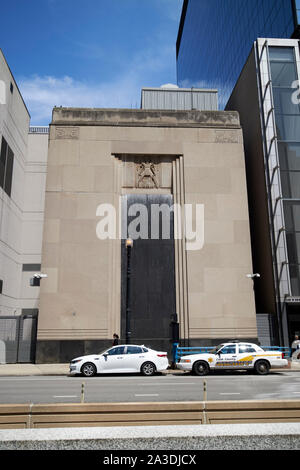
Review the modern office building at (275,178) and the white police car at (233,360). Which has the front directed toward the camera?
the modern office building

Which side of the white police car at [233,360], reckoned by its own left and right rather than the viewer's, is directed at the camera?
left

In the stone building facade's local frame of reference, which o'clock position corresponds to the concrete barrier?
The concrete barrier is roughly at 12 o'clock from the stone building facade.

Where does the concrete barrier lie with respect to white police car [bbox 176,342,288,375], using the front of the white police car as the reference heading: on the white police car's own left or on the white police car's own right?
on the white police car's own left

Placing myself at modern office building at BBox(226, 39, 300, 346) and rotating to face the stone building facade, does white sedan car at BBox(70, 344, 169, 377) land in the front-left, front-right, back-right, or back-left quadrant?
front-left

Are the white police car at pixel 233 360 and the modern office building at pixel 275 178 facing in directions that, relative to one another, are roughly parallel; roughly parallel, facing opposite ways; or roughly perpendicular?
roughly perpendicular

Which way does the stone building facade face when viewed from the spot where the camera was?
facing the viewer

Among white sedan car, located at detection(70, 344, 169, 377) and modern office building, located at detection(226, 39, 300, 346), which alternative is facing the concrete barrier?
the modern office building

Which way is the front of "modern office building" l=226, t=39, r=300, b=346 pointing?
toward the camera

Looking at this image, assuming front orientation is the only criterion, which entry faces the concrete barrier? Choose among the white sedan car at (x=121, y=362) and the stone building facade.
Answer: the stone building facade

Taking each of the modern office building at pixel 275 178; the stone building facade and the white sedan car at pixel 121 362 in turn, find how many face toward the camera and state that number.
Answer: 2

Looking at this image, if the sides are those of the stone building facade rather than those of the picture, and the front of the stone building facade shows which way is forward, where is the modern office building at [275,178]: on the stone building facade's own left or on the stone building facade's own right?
on the stone building facade's own left

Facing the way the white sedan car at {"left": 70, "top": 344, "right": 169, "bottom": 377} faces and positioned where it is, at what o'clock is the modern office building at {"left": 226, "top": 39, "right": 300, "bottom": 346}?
The modern office building is roughly at 5 o'clock from the white sedan car.

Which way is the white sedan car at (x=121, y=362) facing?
to the viewer's left

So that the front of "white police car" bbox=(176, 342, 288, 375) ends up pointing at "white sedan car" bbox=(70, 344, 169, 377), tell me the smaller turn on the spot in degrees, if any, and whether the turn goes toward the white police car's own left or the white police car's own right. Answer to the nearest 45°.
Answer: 0° — it already faces it

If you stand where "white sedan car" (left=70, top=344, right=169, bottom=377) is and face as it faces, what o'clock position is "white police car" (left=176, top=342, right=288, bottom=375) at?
"white police car" (left=176, top=342, right=288, bottom=375) is roughly at 6 o'clock from "white sedan car" (left=70, top=344, right=169, bottom=377).
